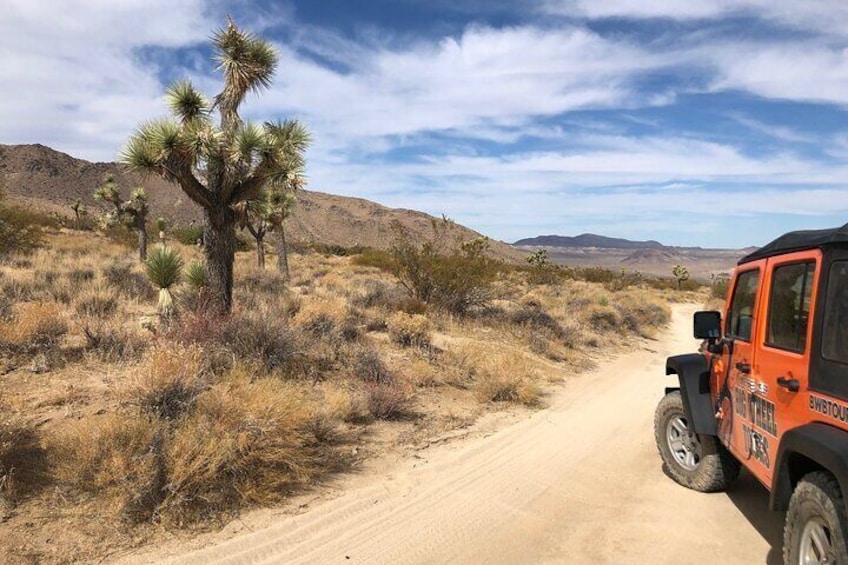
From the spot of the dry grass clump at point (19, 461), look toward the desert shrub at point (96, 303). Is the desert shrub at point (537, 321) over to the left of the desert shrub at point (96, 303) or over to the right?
right

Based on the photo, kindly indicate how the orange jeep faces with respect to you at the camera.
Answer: facing away from the viewer and to the left of the viewer

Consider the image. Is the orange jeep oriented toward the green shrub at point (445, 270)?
yes

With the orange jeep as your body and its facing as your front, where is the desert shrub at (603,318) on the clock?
The desert shrub is roughly at 1 o'clock from the orange jeep.

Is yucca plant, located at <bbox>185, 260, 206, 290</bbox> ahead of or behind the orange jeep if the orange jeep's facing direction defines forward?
ahead

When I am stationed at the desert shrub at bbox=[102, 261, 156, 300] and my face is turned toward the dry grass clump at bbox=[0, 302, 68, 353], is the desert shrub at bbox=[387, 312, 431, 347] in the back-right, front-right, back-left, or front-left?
front-left

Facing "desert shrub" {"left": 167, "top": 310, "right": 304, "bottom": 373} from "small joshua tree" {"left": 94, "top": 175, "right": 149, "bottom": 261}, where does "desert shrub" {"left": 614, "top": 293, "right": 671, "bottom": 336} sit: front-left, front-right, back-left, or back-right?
front-left

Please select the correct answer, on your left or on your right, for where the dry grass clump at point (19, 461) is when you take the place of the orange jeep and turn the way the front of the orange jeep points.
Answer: on your left

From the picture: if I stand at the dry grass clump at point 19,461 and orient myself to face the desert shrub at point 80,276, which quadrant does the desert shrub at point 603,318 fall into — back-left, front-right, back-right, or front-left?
front-right

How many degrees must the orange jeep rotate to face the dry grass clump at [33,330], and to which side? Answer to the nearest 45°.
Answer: approximately 45° to its left

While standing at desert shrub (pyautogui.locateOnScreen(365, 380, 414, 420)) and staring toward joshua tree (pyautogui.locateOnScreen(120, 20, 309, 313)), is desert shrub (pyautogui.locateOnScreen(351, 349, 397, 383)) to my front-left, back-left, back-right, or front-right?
front-right

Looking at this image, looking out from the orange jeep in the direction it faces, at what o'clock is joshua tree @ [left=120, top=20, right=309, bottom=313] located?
The joshua tree is roughly at 11 o'clock from the orange jeep.

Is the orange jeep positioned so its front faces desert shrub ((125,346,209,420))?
no

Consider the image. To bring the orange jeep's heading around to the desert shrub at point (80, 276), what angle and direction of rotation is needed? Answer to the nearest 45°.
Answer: approximately 45° to its left

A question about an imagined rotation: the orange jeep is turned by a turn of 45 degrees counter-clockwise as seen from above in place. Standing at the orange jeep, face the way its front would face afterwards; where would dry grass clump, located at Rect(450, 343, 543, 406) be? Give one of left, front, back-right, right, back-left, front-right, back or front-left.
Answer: front-right

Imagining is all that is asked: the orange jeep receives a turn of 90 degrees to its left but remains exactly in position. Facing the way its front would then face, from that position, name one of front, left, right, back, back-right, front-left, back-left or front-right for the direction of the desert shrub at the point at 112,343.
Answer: front-right

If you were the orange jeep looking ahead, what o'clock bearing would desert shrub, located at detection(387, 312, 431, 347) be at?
The desert shrub is roughly at 12 o'clock from the orange jeep.

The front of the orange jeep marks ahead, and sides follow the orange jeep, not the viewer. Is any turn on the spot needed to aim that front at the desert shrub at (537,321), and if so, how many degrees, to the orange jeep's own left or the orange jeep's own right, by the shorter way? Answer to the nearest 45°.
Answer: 0° — it already faces it

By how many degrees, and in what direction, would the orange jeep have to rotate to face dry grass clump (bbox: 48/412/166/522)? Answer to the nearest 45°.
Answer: approximately 45° to its left

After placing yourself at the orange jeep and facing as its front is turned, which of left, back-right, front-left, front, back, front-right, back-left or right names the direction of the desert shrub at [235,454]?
front-left
